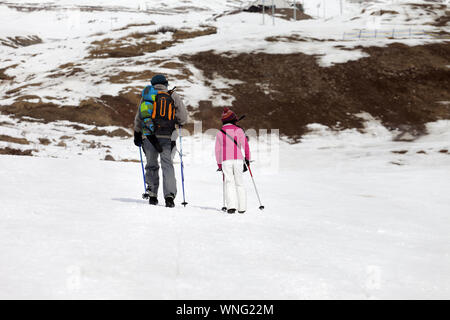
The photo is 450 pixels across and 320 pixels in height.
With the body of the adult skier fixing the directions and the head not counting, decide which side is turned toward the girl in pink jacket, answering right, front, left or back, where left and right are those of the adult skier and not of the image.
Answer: right

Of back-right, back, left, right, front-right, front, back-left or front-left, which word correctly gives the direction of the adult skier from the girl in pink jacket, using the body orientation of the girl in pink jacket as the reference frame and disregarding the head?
left

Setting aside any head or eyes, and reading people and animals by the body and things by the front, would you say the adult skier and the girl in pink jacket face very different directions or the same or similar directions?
same or similar directions

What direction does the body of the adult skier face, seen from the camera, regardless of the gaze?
away from the camera

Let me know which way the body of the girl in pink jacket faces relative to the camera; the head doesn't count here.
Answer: away from the camera

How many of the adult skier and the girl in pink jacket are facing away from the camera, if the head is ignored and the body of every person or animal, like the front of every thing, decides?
2
